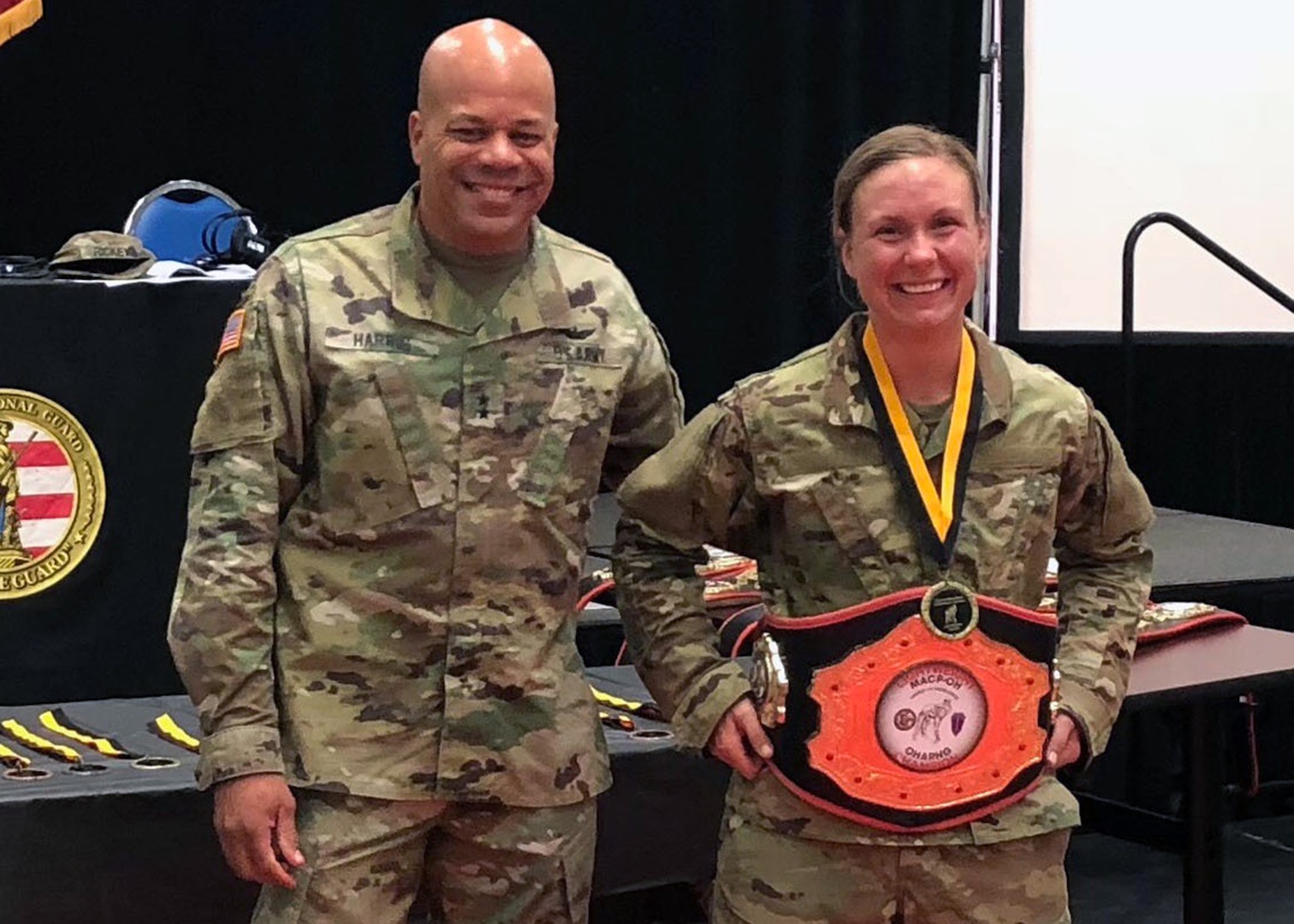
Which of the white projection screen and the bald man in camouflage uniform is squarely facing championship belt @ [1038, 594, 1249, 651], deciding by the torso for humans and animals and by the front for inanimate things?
the white projection screen

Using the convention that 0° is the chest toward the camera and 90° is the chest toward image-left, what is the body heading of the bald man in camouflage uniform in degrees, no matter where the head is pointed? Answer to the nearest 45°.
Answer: approximately 0°

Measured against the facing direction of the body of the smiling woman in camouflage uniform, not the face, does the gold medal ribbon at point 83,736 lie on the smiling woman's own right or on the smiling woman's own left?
on the smiling woman's own right

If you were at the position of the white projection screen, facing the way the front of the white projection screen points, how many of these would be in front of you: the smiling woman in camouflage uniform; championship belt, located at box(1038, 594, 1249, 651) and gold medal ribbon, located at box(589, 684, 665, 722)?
3

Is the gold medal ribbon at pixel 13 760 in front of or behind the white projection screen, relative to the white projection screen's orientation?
in front

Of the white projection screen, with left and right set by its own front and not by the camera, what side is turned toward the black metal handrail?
front

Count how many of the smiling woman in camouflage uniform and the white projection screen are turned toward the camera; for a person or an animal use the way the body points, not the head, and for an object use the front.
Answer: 2

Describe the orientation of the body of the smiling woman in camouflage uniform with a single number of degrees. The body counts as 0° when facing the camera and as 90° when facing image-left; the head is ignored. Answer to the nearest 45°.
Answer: approximately 0°

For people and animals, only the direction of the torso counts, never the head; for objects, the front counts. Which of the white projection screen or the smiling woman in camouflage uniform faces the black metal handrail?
the white projection screen

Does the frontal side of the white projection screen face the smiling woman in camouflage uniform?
yes

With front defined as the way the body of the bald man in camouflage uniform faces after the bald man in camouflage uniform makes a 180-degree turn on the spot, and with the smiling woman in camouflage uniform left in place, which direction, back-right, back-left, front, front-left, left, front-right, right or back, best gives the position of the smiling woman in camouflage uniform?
right
